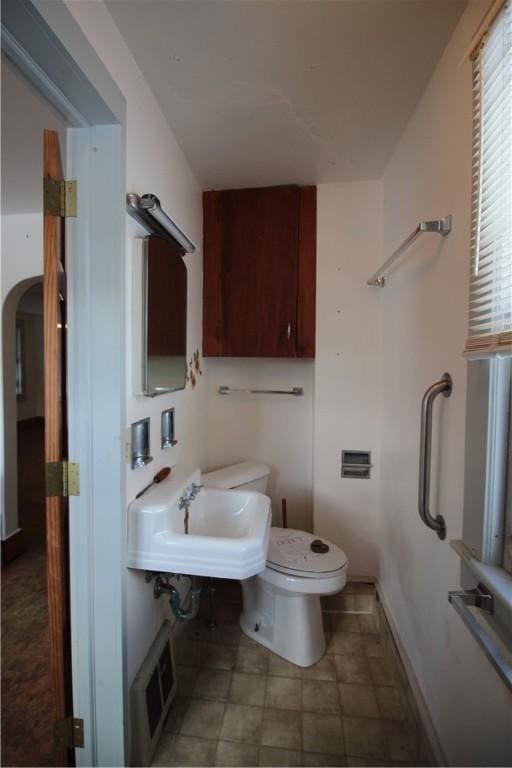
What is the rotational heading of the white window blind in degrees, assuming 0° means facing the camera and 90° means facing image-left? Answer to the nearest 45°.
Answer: approximately 90°

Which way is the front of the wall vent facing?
to the viewer's right

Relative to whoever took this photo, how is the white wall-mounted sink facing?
facing to the right of the viewer

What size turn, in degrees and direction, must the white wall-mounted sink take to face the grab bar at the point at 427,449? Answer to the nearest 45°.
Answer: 0° — it already faces it

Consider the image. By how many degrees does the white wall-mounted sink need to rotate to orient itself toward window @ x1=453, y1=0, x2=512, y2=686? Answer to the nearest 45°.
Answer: approximately 45° to its right

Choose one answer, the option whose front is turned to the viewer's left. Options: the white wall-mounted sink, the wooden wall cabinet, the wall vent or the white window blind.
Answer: the white window blind

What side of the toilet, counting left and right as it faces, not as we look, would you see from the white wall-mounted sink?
right

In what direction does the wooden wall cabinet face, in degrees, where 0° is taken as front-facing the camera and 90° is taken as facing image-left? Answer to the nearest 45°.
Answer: approximately 0°

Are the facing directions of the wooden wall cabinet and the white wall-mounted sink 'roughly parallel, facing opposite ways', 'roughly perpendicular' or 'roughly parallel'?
roughly perpendicular
